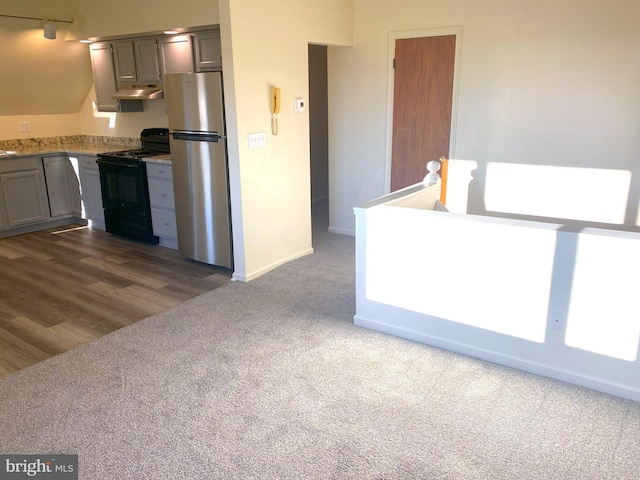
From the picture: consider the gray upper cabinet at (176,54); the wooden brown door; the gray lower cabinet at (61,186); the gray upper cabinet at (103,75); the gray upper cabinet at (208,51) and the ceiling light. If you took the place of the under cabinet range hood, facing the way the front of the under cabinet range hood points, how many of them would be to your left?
3

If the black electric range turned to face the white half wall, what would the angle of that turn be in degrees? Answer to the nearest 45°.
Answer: approximately 90° to its left

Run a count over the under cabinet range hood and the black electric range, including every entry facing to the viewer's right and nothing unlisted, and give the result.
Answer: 0

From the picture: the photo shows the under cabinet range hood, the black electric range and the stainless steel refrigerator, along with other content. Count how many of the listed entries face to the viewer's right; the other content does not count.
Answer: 0

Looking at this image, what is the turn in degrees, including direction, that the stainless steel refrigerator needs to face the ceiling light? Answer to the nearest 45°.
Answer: approximately 90° to its right

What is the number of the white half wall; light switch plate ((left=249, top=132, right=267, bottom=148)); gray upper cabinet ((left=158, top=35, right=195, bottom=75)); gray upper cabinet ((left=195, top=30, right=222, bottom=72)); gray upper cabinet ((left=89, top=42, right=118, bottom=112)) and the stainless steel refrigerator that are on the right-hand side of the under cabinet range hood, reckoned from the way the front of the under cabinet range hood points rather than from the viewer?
1

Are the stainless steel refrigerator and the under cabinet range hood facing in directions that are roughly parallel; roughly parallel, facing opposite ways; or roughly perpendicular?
roughly parallel

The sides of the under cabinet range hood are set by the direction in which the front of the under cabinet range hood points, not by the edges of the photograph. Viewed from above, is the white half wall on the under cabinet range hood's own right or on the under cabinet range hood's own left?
on the under cabinet range hood's own left

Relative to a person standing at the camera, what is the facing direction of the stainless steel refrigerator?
facing the viewer and to the left of the viewer

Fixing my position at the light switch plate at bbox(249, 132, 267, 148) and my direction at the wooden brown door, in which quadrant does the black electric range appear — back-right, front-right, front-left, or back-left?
back-left

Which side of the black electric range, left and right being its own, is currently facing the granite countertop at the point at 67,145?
right
